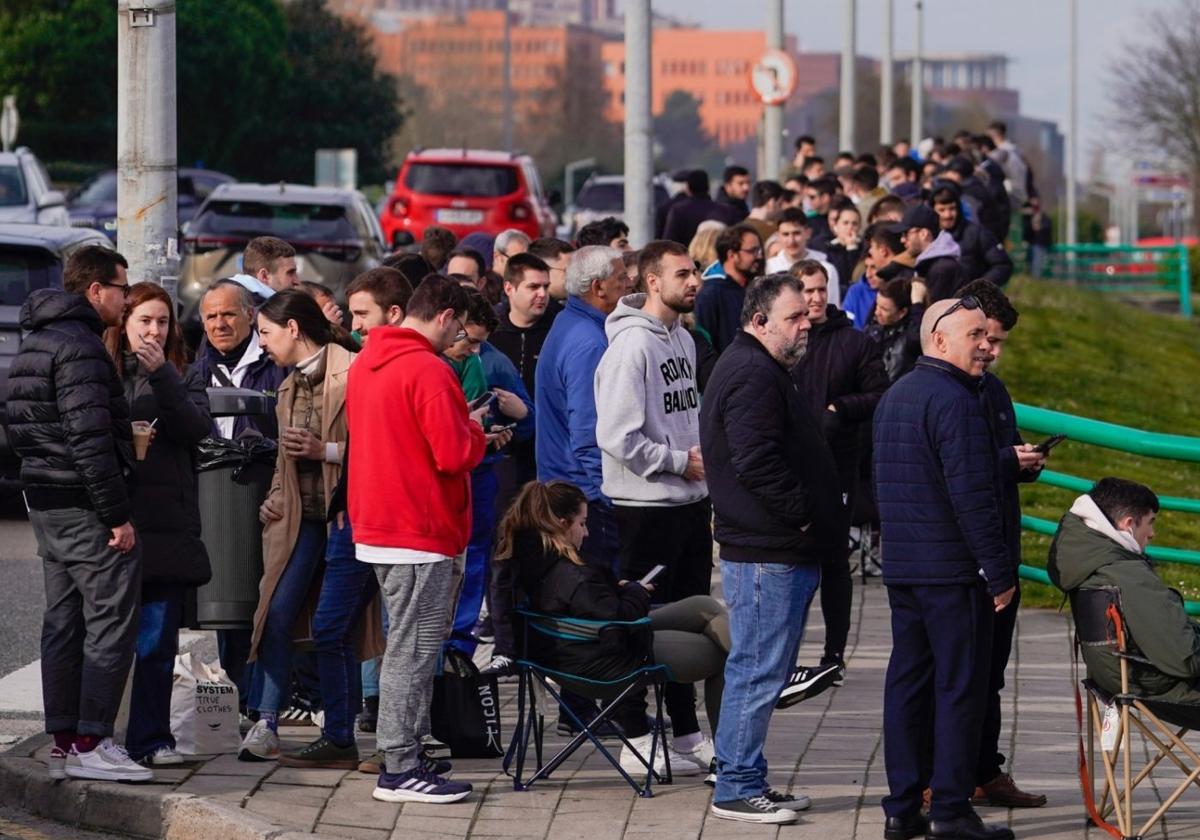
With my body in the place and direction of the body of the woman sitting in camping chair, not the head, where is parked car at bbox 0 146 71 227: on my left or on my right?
on my left

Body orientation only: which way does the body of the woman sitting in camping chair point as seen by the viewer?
to the viewer's right

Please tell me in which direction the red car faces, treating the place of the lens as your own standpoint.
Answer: facing away from the viewer

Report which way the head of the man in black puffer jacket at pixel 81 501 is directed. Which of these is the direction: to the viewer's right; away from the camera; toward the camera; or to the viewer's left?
to the viewer's right

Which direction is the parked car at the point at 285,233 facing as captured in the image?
away from the camera

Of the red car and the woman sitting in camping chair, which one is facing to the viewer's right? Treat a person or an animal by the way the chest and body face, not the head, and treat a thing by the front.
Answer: the woman sitting in camping chair

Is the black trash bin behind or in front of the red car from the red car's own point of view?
behind

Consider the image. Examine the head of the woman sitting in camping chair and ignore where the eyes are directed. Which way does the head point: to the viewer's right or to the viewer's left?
to the viewer's right

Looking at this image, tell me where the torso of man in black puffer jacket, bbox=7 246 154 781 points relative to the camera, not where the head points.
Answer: to the viewer's right

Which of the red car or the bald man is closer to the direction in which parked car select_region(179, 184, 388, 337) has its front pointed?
the red car

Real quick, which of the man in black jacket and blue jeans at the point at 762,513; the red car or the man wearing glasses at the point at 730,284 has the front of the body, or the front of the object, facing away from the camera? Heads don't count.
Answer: the red car
